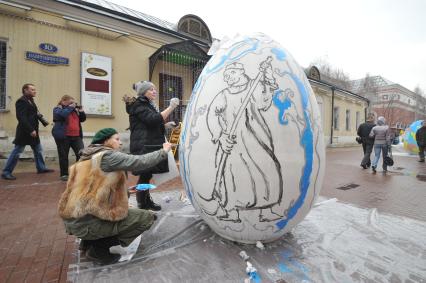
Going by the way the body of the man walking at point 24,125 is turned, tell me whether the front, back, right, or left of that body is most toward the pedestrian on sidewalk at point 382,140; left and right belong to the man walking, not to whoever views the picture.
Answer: front

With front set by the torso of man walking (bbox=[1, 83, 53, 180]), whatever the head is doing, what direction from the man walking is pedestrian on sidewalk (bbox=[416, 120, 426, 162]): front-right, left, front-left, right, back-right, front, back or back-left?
front

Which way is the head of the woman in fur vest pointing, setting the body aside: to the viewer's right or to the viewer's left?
to the viewer's right

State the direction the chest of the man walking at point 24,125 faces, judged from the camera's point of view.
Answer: to the viewer's right

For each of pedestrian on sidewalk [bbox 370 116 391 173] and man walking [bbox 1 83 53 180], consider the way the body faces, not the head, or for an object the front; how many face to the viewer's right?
1

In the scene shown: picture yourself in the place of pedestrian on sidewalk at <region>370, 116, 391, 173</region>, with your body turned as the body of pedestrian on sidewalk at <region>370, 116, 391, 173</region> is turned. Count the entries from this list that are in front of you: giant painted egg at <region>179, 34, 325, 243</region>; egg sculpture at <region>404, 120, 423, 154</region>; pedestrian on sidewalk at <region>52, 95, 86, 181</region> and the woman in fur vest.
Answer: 1

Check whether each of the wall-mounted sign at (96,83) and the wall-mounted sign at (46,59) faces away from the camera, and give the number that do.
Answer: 0

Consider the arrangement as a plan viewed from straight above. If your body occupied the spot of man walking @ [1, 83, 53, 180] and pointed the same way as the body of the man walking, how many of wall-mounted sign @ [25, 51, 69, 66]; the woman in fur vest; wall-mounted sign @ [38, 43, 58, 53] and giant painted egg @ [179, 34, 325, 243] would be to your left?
2
